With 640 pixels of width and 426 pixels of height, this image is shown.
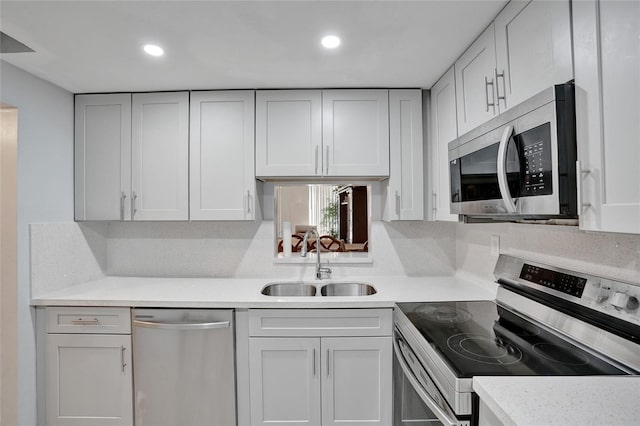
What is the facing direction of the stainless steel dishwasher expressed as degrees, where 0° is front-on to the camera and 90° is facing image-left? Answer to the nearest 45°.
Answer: approximately 0°

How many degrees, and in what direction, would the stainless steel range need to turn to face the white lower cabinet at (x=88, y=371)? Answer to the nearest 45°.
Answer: approximately 45° to its right

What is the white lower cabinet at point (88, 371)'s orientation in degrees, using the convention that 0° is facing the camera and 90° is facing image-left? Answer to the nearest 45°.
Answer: approximately 0°

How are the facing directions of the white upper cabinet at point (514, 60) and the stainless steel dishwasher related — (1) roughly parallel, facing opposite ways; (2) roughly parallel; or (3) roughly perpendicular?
roughly perpendicular

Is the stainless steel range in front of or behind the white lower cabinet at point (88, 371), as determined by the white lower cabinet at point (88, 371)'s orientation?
in front

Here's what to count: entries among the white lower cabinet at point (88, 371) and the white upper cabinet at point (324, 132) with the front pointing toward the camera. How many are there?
2

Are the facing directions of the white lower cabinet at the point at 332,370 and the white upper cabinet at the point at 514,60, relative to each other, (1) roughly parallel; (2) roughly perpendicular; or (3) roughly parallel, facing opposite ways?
roughly perpendicular

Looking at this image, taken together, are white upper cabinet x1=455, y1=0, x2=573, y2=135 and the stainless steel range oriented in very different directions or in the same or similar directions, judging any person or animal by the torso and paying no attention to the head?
same or similar directions

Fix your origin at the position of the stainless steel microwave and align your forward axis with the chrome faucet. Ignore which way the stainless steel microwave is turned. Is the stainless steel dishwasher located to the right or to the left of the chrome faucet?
left

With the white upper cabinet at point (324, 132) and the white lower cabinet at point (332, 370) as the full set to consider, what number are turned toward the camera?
2

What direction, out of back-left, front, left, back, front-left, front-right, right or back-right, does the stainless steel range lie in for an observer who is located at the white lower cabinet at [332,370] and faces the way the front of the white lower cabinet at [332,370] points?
front-left

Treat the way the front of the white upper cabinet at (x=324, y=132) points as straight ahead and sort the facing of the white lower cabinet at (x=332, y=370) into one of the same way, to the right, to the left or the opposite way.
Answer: the same way

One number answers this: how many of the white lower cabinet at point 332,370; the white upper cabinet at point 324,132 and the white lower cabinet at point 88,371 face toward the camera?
3

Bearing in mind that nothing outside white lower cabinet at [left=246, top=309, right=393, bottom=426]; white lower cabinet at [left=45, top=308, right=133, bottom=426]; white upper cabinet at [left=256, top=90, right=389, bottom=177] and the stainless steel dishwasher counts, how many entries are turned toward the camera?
4

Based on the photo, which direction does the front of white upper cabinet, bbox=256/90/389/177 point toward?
toward the camera

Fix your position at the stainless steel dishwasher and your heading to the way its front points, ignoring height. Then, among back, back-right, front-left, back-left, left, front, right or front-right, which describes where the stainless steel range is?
front-left

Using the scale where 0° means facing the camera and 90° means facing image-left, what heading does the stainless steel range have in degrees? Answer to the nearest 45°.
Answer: approximately 45°
